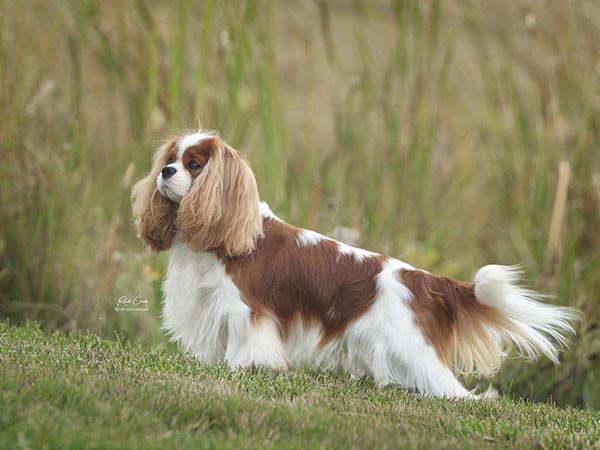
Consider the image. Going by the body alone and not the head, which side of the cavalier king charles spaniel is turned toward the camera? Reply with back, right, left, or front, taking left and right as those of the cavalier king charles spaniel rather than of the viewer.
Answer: left
